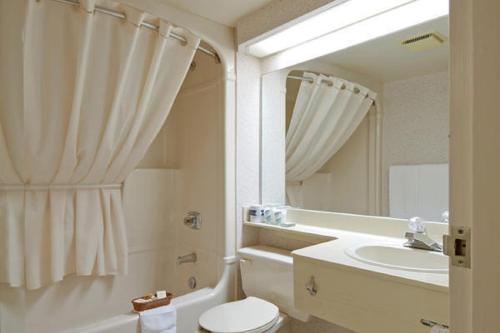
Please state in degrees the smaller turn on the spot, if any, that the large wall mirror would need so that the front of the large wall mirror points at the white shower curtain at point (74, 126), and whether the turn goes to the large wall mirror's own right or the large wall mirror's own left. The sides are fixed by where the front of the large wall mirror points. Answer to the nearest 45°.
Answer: approximately 45° to the large wall mirror's own right

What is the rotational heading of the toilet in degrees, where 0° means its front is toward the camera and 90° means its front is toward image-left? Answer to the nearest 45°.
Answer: approximately 45°

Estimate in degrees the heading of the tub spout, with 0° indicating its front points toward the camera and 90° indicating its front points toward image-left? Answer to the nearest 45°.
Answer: approximately 45°

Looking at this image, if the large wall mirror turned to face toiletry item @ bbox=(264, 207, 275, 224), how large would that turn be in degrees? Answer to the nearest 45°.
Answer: approximately 45° to its right
